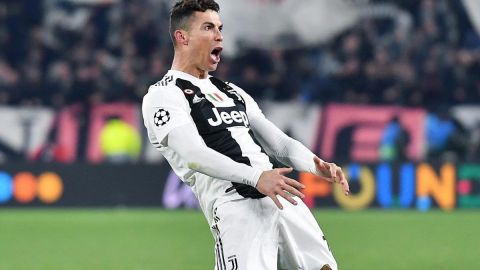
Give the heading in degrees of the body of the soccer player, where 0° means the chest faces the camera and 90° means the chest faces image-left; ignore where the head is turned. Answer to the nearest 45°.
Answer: approximately 315°

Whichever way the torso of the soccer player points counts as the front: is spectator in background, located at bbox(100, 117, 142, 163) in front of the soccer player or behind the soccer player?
behind

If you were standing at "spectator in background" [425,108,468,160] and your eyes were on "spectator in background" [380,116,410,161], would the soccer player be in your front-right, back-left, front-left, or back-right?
front-left

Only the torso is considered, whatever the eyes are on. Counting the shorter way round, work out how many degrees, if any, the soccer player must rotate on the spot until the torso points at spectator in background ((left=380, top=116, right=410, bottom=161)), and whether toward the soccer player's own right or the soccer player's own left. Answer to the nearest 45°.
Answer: approximately 135° to the soccer player's own left

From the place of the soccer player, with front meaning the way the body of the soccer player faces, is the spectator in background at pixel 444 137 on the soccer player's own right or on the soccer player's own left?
on the soccer player's own left
